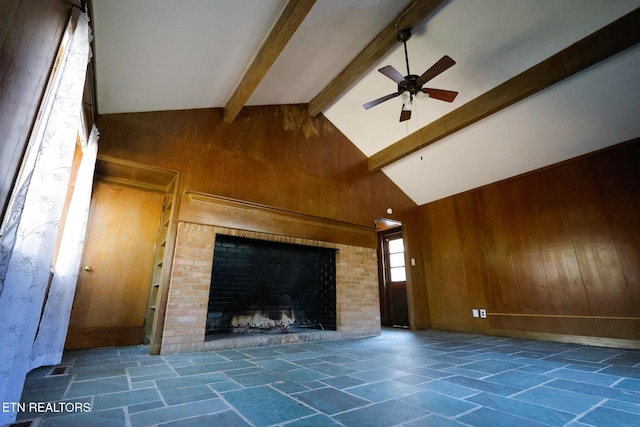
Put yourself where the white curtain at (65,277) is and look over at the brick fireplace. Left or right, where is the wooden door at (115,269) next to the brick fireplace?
left

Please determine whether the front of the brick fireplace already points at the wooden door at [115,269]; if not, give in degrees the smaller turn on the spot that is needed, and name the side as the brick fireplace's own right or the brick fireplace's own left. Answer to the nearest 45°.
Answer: approximately 135° to the brick fireplace's own right

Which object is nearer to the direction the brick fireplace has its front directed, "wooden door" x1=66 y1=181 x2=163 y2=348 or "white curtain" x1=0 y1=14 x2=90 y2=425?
the white curtain

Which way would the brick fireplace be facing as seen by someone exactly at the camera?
facing the viewer and to the right of the viewer

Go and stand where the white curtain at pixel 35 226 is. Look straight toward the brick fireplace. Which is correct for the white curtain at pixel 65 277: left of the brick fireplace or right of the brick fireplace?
left

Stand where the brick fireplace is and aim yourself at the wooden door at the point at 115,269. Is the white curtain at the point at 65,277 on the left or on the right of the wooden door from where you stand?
left

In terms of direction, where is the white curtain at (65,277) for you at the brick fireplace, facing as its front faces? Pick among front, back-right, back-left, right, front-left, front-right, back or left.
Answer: right

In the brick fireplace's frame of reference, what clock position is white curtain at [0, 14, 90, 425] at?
The white curtain is roughly at 2 o'clock from the brick fireplace.
